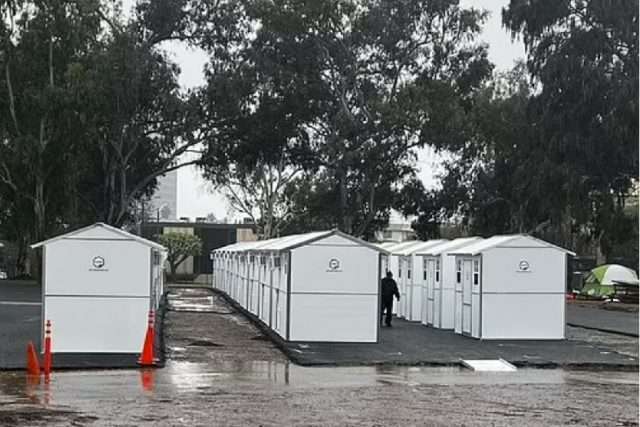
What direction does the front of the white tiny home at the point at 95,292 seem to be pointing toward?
to the viewer's right

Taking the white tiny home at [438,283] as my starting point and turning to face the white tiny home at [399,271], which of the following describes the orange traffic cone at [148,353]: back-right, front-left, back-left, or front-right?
back-left

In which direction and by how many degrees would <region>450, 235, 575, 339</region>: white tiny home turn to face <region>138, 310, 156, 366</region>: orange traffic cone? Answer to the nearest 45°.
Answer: approximately 45° to its left

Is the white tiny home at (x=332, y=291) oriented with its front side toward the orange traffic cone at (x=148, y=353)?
no

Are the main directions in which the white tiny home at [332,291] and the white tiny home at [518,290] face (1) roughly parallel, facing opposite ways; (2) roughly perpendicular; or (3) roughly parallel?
roughly parallel

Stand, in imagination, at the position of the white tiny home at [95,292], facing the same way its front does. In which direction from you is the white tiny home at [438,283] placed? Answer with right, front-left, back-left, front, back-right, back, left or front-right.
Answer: front-left
